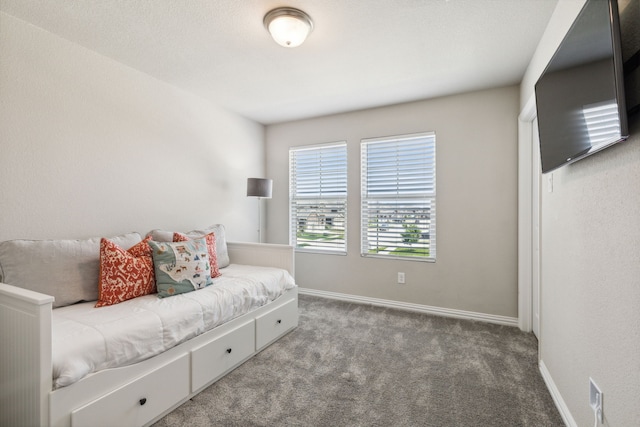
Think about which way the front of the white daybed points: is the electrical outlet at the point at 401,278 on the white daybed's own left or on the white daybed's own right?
on the white daybed's own left

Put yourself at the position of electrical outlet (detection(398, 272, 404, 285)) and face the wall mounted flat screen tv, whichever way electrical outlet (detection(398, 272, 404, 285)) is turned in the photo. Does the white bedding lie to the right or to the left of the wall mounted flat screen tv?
right

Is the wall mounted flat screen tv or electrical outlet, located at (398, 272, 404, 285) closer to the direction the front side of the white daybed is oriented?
the wall mounted flat screen tv

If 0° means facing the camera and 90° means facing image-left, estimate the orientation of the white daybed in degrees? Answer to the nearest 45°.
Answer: approximately 315°
